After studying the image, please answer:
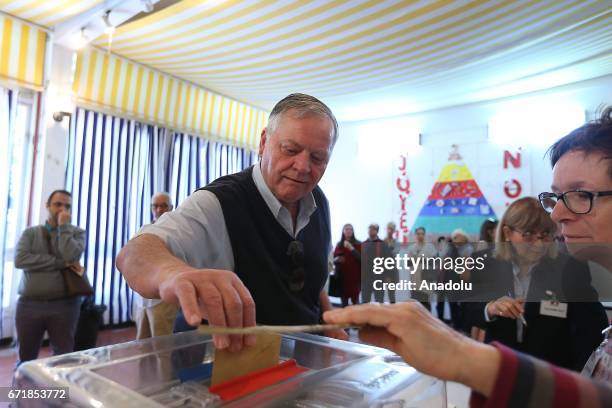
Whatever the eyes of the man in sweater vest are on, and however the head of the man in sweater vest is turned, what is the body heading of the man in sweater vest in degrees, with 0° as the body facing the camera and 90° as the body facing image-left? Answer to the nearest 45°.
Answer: approximately 315°

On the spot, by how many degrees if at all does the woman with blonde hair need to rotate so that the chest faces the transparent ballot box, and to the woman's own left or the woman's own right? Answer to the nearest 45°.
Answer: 0° — they already face it

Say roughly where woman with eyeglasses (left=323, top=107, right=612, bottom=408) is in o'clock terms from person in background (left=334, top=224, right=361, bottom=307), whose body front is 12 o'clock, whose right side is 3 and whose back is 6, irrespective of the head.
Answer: The woman with eyeglasses is roughly at 12 o'clock from the person in background.

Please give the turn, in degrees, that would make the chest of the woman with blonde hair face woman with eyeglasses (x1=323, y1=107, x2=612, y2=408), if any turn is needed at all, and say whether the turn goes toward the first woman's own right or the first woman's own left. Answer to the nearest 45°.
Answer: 0° — they already face them

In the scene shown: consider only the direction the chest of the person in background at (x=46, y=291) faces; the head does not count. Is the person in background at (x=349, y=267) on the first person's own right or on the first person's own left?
on the first person's own left
